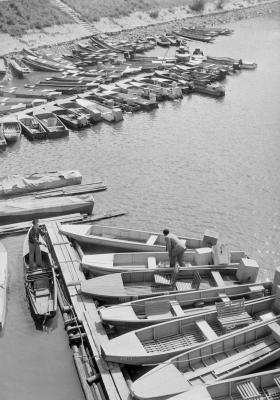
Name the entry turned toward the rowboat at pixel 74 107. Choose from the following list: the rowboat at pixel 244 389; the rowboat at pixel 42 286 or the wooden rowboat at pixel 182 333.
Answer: the rowboat at pixel 42 286

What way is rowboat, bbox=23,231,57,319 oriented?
away from the camera

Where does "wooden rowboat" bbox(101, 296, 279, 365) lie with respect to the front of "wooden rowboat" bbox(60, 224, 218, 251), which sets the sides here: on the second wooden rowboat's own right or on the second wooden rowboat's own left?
on the second wooden rowboat's own left

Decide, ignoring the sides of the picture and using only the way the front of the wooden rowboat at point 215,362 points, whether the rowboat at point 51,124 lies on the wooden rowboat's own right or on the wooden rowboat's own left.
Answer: on the wooden rowboat's own right

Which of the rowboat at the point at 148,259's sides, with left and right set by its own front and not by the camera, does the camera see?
left

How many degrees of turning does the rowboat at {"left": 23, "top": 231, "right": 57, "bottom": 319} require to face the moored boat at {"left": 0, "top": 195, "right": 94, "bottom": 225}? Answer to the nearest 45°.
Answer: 0° — it already faces it

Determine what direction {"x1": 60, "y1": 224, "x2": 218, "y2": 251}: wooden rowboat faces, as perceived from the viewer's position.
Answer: facing to the left of the viewer

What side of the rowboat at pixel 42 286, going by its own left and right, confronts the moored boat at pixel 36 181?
front

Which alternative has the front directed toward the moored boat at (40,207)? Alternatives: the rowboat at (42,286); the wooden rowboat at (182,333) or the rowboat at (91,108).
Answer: the rowboat at (42,286)

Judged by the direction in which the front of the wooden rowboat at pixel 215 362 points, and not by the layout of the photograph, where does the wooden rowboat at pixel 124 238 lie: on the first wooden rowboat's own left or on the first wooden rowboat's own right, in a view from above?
on the first wooden rowboat's own right

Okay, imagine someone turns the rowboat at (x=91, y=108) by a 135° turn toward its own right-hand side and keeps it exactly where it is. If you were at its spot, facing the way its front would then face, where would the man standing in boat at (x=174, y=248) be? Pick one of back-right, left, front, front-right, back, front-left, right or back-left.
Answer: right

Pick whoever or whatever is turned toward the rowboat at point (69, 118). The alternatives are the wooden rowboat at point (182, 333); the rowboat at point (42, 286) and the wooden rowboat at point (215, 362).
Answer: the rowboat at point (42, 286)

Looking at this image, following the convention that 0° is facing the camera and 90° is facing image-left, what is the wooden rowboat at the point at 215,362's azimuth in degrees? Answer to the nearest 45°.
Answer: approximately 45°

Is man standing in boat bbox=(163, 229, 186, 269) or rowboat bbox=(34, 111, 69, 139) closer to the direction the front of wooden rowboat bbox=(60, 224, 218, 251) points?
the rowboat

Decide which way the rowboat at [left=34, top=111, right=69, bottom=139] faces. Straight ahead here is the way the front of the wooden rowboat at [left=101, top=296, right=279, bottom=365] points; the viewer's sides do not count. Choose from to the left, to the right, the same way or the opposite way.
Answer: to the right

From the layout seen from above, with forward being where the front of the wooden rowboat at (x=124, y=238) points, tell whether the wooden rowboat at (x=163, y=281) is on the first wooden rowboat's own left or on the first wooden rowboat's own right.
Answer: on the first wooden rowboat's own left

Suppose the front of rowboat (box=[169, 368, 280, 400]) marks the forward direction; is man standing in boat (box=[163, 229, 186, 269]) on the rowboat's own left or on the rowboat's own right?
on the rowboat's own right
